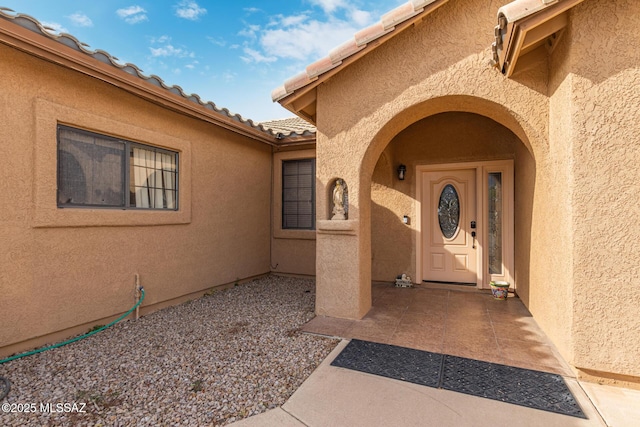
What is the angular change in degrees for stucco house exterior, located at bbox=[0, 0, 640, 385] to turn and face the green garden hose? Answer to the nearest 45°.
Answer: approximately 90° to its right

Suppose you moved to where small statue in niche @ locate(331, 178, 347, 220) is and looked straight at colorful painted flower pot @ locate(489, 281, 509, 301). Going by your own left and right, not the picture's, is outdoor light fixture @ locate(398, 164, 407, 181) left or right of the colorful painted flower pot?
left

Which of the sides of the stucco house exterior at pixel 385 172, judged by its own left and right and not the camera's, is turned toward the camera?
front

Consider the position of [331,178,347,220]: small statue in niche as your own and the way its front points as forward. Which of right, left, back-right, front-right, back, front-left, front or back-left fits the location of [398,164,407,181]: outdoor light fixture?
back-left

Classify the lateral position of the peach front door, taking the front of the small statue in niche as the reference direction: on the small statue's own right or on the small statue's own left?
on the small statue's own left

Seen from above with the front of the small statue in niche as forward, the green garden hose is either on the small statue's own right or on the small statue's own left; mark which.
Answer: on the small statue's own right

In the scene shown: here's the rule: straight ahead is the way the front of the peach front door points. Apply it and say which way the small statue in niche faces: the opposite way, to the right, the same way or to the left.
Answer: the same way

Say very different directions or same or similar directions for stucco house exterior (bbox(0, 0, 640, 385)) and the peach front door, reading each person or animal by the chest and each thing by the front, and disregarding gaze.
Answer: same or similar directions

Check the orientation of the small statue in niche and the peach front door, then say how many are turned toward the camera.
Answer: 2

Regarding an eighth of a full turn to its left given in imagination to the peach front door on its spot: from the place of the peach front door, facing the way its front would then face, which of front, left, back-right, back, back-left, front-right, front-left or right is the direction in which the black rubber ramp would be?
front-right

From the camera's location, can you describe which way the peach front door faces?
facing the viewer
